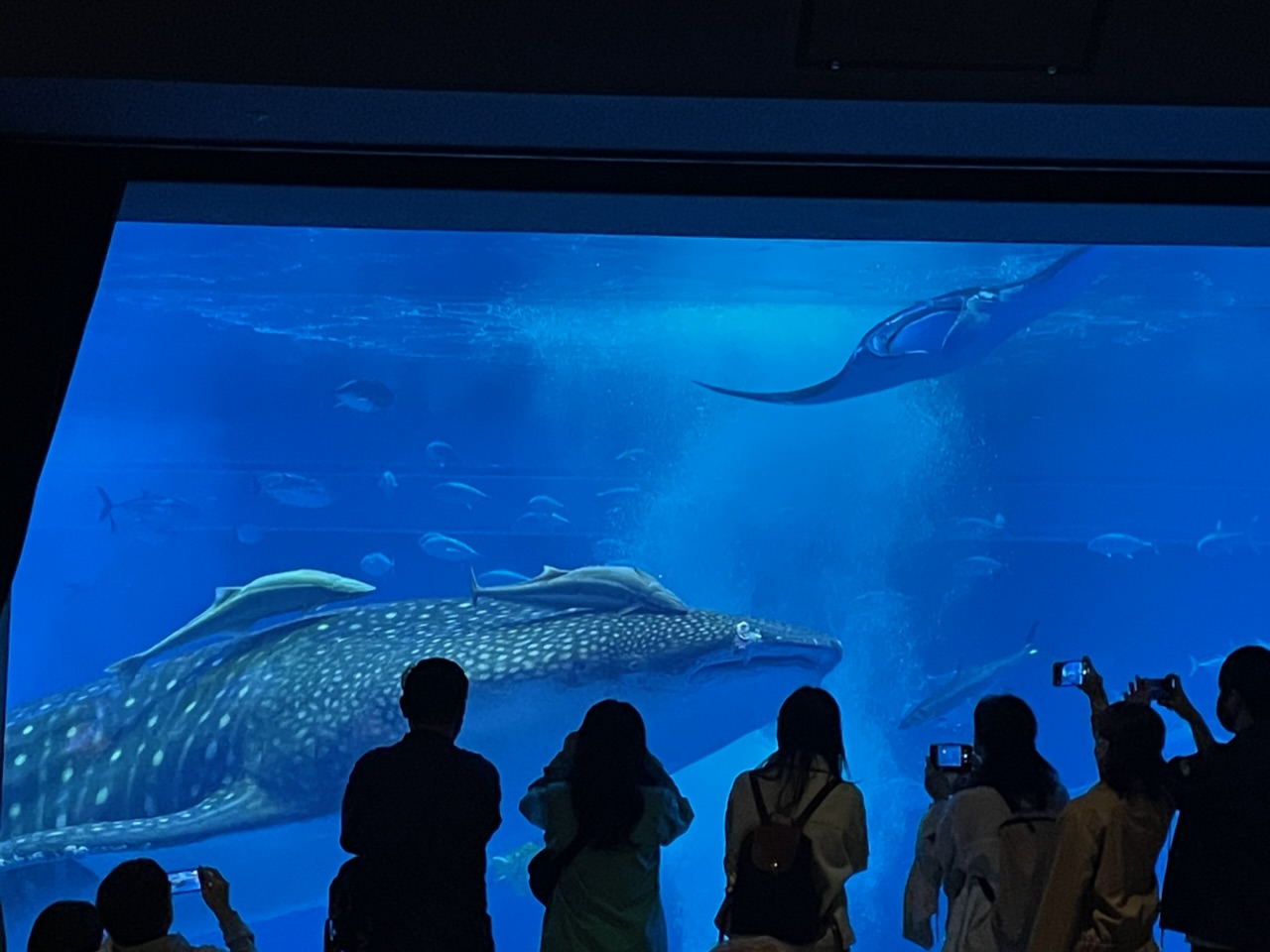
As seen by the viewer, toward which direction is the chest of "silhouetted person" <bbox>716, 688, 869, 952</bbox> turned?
away from the camera

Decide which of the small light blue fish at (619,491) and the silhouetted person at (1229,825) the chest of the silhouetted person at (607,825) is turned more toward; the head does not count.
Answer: the small light blue fish

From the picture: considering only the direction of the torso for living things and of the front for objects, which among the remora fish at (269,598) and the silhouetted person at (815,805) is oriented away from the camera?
the silhouetted person

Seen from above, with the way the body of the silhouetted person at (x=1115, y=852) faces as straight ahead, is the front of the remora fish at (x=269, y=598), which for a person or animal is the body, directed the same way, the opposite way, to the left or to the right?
to the right

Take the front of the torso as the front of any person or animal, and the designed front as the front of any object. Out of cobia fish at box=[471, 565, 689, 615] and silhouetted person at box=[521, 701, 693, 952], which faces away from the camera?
the silhouetted person

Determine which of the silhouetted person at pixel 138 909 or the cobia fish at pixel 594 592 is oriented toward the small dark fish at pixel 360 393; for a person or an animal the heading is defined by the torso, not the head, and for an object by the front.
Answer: the silhouetted person

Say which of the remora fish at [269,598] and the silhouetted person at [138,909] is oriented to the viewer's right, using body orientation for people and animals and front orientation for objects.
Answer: the remora fish

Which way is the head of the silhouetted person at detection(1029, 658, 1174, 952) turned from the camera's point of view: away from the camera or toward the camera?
away from the camera

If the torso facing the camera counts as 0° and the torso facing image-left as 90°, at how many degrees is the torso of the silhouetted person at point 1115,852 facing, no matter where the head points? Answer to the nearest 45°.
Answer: approximately 135°

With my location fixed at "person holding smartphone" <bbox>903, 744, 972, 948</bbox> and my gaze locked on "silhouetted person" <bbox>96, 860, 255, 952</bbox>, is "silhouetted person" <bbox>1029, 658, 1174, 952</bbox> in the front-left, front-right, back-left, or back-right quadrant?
back-left

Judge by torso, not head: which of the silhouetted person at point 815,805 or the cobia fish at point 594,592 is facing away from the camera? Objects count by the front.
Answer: the silhouetted person

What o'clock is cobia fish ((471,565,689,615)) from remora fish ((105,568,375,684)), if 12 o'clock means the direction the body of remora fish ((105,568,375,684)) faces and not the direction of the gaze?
cobia fish ((471,565,689,615)) is roughly at 1 o'clock from remora fish ((105,568,375,684)).

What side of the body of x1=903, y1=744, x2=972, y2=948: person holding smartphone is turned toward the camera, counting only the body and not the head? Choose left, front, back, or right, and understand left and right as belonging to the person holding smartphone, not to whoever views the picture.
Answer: back

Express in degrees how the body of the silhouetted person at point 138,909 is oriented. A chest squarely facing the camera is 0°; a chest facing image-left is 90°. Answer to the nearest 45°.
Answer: approximately 180°

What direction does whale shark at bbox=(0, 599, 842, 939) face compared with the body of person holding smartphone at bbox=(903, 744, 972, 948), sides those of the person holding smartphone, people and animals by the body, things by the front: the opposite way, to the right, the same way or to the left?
to the right

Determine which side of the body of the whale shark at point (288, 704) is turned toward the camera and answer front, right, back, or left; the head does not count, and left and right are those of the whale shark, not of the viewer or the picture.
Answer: right
